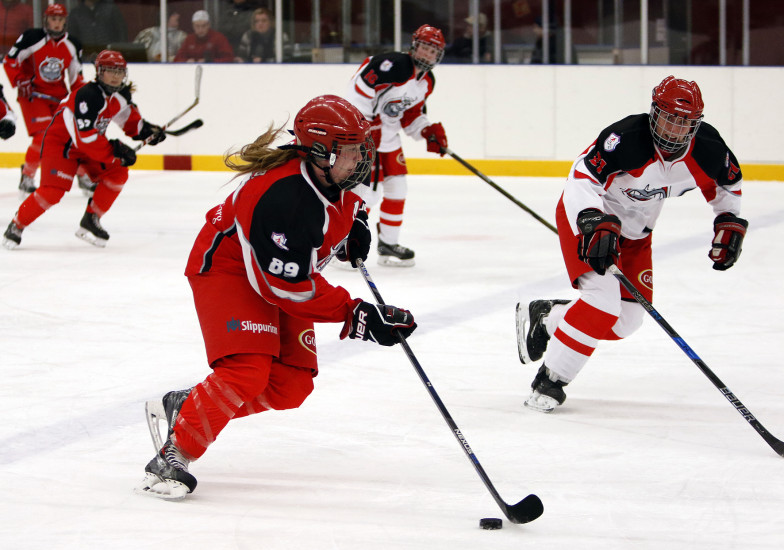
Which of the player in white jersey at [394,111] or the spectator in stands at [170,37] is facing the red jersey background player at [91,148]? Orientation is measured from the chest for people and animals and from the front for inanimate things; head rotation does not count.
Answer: the spectator in stands

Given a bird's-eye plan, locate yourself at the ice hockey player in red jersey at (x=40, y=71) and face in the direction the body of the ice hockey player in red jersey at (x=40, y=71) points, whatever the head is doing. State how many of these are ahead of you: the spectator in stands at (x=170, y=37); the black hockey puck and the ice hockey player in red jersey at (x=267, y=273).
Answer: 2

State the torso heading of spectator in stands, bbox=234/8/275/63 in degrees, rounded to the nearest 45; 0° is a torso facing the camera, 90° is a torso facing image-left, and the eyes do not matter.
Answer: approximately 0°

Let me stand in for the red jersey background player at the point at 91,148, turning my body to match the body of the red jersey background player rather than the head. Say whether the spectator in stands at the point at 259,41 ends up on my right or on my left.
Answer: on my left

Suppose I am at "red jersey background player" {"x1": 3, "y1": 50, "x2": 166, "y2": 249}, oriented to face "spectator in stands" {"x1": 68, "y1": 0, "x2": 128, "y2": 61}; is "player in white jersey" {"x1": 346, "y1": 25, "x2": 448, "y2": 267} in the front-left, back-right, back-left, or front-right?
back-right

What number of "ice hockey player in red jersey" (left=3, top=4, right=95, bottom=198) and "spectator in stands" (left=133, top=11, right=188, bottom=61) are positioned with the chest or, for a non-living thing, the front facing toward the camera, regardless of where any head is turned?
2

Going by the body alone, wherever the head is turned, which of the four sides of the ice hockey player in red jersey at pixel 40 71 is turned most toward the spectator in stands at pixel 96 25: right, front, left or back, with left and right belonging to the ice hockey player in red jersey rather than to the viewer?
back

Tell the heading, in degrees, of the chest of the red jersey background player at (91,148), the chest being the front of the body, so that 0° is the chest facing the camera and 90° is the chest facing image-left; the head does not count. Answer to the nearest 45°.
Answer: approximately 315°

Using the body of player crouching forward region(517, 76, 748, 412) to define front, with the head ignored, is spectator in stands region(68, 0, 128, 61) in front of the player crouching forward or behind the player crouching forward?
behind
